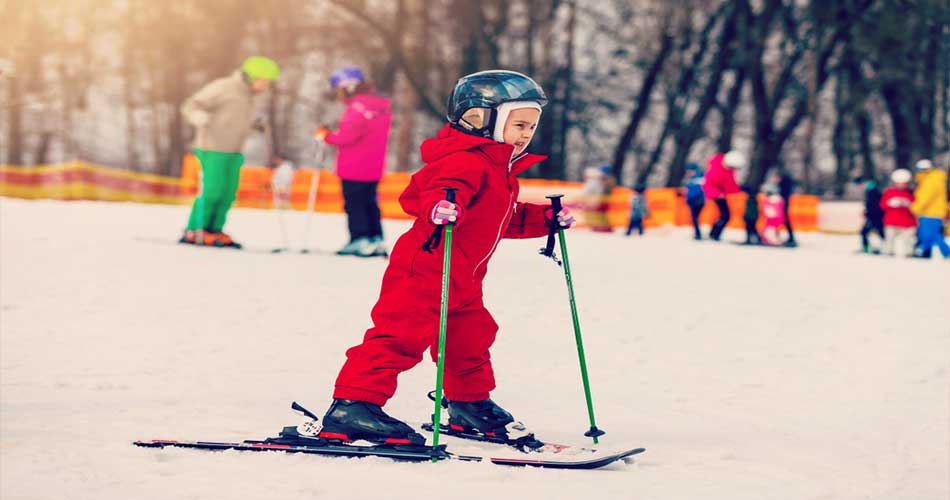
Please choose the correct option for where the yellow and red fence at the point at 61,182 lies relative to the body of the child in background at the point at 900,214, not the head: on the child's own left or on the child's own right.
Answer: on the child's own right

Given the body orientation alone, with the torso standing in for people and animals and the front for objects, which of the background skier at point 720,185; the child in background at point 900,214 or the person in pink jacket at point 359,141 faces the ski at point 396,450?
the child in background

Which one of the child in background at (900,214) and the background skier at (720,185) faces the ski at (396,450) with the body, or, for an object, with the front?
the child in background

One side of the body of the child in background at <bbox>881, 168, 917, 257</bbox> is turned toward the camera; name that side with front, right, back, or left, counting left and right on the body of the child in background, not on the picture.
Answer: front

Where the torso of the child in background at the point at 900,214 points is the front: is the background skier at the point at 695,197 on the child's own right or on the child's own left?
on the child's own right

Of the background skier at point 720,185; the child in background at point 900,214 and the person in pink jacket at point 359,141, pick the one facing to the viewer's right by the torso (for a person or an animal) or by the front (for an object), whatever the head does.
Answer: the background skier

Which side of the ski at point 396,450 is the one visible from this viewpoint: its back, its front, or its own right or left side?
right

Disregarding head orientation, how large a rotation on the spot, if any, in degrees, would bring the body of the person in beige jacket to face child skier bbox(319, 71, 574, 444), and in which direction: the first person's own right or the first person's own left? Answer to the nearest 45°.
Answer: approximately 90° to the first person's own right

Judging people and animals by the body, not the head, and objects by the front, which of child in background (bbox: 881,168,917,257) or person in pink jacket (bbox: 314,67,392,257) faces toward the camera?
the child in background

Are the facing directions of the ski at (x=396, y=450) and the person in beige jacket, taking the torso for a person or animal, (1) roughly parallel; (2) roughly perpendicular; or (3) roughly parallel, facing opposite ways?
roughly parallel

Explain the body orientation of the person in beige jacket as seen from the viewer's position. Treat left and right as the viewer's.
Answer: facing to the right of the viewer

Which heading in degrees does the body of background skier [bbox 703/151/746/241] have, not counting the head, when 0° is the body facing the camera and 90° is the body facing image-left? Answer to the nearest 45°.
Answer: approximately 270°

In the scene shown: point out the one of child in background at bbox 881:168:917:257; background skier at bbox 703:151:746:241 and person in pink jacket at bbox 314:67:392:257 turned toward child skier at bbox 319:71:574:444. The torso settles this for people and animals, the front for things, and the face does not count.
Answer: the child in background

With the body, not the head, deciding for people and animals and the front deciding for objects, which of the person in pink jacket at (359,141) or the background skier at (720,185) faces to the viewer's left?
the person in pink jacket
